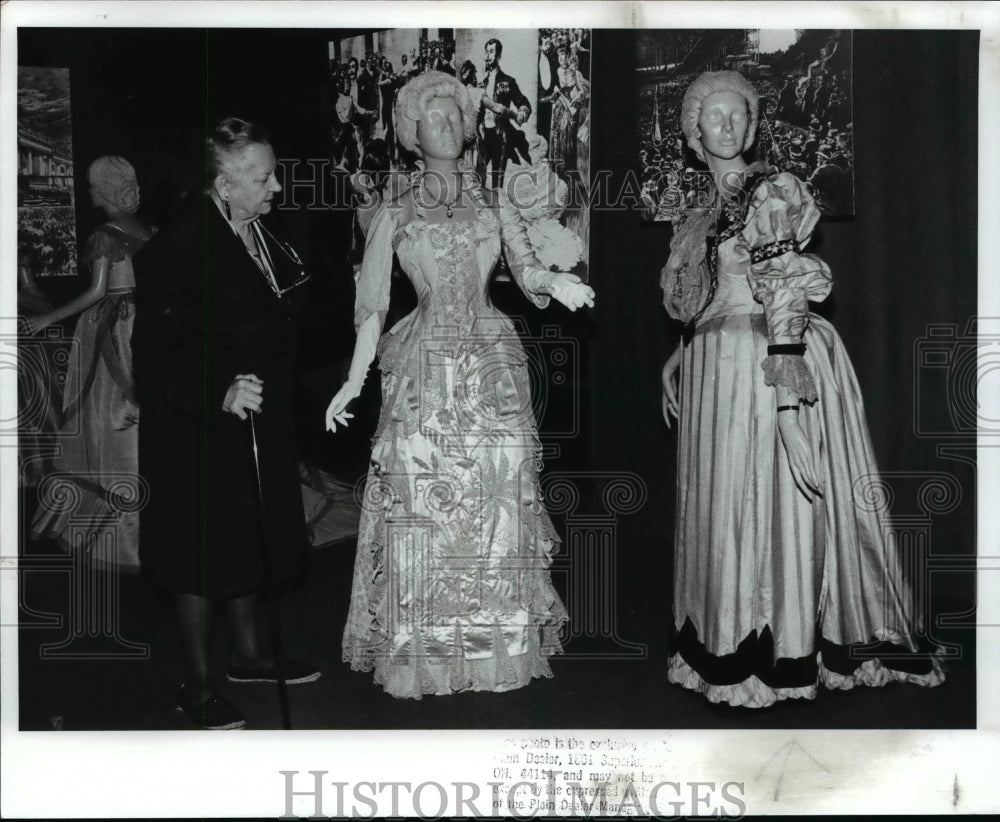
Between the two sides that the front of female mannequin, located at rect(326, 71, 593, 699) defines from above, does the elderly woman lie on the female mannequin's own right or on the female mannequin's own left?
on the female mannequin's own right

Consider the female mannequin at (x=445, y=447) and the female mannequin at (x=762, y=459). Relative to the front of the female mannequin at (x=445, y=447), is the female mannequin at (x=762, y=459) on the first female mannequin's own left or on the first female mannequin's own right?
on the first female mannequin's own left

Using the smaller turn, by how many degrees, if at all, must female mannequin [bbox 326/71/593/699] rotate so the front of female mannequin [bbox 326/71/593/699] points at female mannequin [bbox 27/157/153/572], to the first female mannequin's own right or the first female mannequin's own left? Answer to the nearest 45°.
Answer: approximately 90° to the first female mannequin's own right

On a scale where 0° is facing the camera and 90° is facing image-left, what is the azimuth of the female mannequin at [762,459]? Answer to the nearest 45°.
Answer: approximately 45°

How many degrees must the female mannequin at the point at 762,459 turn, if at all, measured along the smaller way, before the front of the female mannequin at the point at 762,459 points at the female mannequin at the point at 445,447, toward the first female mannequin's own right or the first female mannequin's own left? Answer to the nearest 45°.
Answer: approximately 45° to the first female mannequin's own right

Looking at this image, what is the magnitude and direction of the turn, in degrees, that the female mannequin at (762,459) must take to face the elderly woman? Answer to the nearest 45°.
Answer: approximately 45° to its right

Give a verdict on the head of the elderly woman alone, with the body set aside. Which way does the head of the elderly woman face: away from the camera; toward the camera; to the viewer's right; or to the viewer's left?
to the viewer's right
